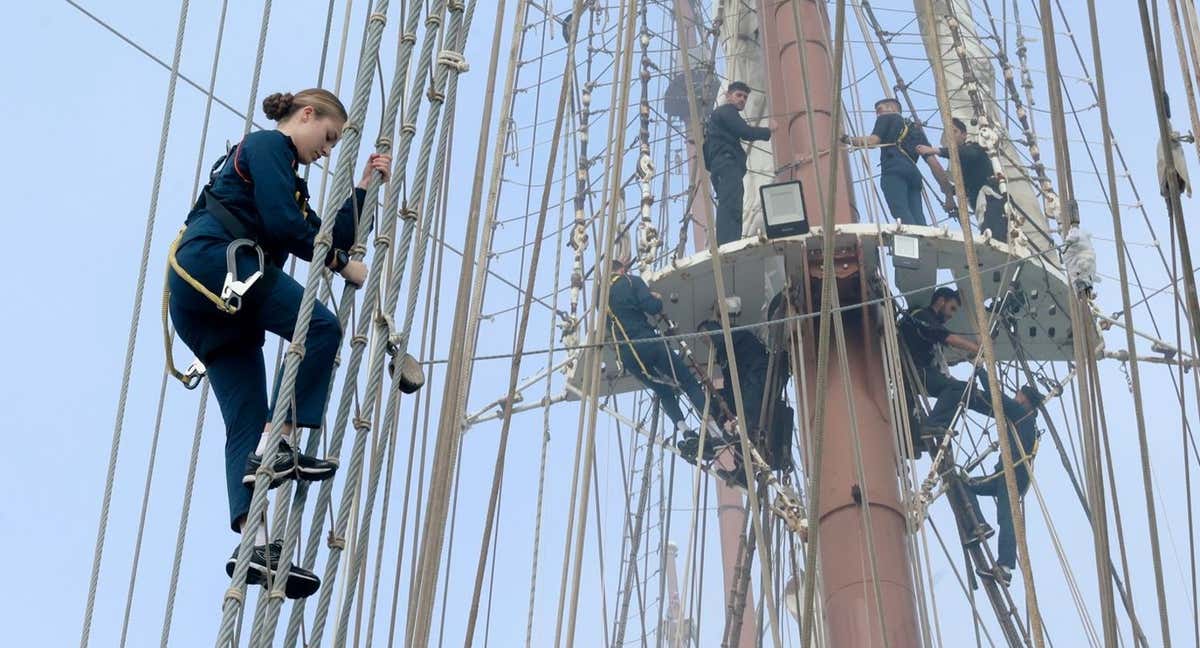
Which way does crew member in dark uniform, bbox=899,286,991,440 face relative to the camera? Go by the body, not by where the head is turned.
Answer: to the viewer's right

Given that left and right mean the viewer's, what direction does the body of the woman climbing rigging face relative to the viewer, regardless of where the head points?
facing to the right of the viewer

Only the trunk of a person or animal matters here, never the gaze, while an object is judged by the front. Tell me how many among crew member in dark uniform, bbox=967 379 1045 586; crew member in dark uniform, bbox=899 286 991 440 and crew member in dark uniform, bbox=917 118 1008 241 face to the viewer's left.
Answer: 2

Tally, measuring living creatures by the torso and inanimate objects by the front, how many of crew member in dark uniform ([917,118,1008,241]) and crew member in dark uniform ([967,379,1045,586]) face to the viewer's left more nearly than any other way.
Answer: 2

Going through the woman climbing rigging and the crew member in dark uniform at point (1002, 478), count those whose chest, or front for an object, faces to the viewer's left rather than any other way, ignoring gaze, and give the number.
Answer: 1

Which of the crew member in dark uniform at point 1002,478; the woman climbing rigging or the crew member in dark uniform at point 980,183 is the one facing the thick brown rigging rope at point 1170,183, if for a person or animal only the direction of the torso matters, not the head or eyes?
the woman climbing rigging

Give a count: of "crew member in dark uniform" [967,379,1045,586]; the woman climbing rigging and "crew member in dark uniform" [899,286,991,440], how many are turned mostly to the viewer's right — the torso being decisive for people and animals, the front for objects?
2

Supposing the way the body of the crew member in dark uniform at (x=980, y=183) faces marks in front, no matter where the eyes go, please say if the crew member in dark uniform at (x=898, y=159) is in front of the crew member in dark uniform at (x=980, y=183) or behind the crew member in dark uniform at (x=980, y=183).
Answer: in front

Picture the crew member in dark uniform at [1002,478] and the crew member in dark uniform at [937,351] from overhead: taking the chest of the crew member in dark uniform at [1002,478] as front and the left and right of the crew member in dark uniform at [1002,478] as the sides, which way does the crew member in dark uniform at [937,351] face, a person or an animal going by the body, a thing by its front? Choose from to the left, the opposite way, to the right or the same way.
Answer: the opposite way

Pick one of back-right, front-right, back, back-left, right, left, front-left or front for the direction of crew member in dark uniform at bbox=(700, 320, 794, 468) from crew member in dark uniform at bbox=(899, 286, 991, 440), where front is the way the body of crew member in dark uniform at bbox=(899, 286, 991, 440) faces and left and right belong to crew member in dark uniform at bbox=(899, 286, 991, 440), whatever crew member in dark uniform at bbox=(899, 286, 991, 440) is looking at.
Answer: back

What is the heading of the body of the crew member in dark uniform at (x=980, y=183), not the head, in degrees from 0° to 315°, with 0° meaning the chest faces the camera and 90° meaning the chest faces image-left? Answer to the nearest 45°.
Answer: approximately 90°

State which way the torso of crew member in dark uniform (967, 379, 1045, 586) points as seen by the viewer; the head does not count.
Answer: to the viewer's left
